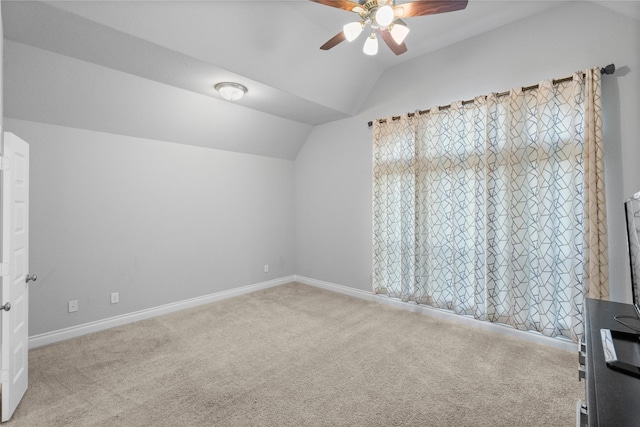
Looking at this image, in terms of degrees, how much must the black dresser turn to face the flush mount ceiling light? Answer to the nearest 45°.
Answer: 0° — it already faces it

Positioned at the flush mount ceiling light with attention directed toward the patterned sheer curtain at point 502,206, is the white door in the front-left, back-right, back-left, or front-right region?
back-right

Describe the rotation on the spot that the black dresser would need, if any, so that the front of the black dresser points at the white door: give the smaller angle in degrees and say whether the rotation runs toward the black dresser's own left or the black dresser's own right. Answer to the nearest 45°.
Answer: approximately 45° to the black dresser's own left

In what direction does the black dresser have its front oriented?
to the viewer's left

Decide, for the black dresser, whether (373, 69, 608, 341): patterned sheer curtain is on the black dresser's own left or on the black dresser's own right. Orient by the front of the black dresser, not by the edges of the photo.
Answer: on the black dresser's own right
